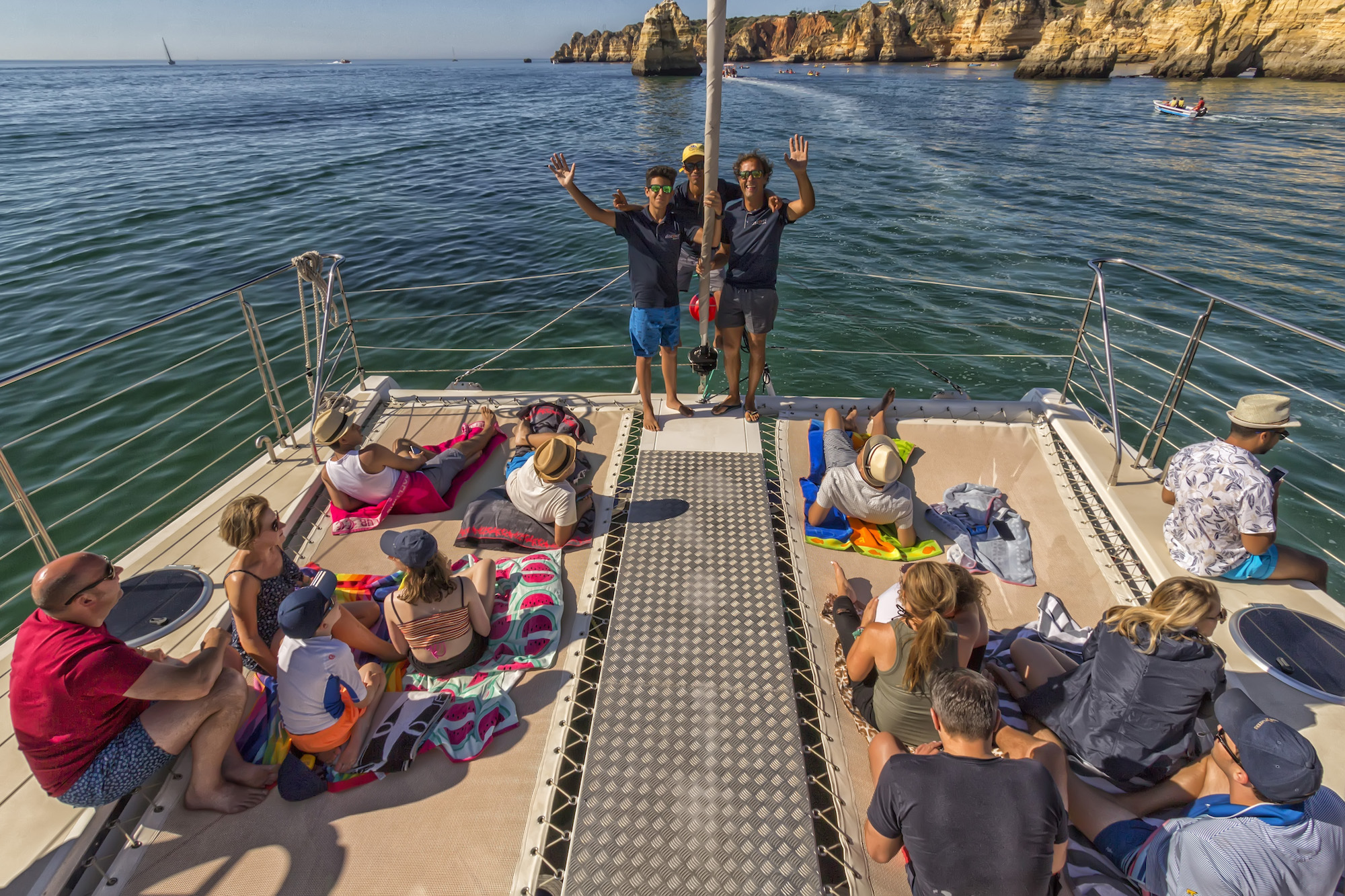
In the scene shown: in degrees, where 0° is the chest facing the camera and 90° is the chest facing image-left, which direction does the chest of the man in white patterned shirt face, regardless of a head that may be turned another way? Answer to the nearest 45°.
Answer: approximately 225°

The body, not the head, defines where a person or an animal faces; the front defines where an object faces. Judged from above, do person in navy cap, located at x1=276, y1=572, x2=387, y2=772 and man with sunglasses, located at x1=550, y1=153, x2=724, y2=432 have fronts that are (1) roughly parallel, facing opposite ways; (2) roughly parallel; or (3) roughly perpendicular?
roughly parallel, facing opposite ways

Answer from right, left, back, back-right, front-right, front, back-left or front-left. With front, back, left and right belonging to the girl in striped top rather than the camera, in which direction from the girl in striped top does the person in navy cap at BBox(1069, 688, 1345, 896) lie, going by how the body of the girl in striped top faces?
back-right

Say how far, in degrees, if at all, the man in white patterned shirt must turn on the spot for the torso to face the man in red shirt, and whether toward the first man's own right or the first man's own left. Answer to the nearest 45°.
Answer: approximately 180°

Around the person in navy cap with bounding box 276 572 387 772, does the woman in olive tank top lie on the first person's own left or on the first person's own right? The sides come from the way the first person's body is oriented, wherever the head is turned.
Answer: on the first person's own right

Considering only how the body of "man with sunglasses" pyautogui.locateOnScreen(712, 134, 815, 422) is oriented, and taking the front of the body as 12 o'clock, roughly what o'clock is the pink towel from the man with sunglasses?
The pink towel is roughly at 2 o'clock from the man with sunglasses.

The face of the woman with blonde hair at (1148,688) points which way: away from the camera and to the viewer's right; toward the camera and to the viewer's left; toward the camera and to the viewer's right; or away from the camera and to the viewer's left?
away from the camera and to the viewer's right

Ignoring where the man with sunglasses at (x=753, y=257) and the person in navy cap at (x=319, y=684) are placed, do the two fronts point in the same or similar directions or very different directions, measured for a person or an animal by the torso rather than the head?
very different directions

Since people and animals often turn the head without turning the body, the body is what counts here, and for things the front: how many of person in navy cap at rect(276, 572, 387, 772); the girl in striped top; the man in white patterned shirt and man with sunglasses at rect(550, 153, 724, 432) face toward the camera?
1

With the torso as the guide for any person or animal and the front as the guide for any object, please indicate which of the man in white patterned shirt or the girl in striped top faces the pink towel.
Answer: the girl in striped top

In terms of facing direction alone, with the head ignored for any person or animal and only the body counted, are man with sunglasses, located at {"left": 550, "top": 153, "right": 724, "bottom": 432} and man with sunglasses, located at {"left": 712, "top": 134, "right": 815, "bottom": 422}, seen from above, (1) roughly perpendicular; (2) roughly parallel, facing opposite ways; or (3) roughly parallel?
roughly parallel

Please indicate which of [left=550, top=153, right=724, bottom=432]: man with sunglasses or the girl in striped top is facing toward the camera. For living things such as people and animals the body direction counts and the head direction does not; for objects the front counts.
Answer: the man with sunglasses

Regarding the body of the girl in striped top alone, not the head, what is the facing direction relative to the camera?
away from the camera

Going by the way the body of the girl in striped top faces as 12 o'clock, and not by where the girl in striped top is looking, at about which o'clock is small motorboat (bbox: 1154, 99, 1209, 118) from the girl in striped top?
The small motorboat is roughly at 2 o'clock from the girl in striped top.

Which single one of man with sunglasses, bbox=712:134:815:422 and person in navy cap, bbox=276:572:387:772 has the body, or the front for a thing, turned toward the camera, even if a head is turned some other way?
the man with sunglasses

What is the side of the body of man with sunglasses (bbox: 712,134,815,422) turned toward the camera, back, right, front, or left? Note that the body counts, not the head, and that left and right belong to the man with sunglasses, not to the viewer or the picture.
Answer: front

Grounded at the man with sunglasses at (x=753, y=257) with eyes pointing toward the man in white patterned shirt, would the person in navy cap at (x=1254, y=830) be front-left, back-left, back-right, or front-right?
front-right

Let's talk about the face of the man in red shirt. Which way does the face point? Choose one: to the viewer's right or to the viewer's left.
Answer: to the viewer's right

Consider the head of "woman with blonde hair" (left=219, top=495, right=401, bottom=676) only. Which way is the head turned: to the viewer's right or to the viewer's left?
to the viewer's right

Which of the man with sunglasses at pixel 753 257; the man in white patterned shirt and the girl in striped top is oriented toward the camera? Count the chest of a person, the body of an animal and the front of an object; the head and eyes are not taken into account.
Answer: the man with sunglasses
